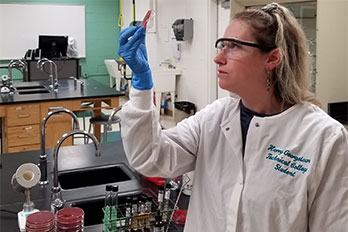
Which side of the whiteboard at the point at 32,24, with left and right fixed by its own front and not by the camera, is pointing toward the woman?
front

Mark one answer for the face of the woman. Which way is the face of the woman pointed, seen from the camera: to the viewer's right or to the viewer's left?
to the viewer's left

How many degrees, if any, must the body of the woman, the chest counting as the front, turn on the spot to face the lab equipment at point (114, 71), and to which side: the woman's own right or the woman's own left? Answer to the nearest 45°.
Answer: approximately 135° to the woman's own right

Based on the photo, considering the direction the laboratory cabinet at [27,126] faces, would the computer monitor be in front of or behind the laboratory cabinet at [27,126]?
behind

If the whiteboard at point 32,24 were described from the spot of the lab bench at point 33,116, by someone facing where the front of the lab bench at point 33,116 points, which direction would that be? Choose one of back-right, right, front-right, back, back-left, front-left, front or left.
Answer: back

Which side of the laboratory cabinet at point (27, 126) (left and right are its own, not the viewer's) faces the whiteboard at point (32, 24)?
back

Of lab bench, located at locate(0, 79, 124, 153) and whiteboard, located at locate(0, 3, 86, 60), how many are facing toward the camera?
2

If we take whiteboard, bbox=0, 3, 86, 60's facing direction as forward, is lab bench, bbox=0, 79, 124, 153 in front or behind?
in front

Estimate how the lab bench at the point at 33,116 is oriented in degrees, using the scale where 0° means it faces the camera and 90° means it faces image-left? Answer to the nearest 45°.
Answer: approximately 0°

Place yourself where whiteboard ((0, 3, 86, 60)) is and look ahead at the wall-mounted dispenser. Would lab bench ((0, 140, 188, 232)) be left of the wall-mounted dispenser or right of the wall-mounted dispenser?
right
